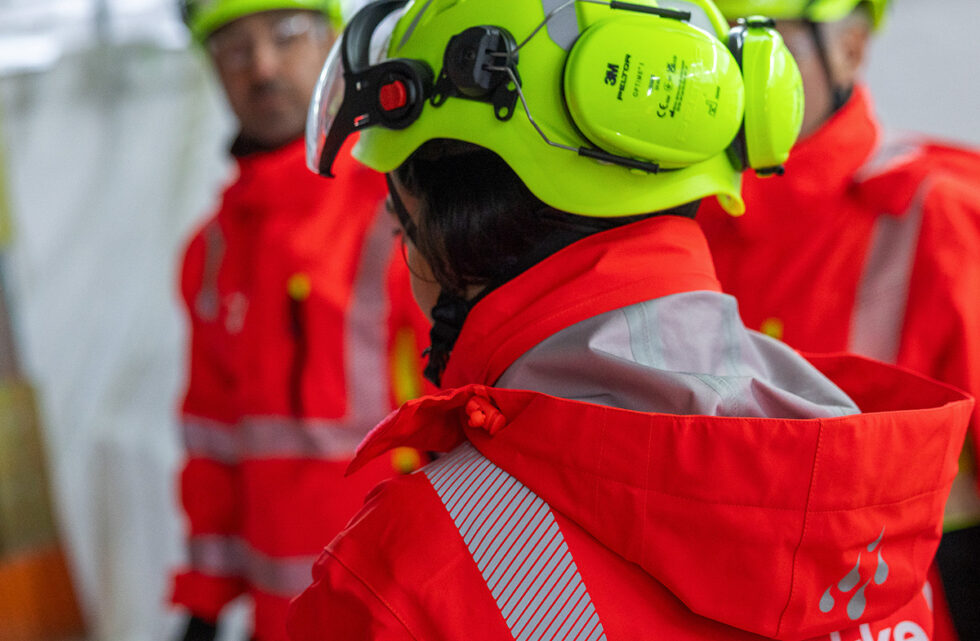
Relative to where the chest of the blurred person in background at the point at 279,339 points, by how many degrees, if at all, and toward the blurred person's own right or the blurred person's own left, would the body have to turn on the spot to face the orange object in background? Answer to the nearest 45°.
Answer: approximately 90° to the blurred person's own right

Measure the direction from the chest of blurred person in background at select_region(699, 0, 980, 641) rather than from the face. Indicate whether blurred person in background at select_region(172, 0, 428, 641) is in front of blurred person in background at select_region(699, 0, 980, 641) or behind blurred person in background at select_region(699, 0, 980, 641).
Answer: in front

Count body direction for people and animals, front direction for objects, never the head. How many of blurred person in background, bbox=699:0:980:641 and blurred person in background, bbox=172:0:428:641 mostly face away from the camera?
0

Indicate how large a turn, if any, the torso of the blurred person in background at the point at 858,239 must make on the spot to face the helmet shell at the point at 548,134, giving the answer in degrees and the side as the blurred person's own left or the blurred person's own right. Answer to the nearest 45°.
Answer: approximately 45° to the blurred person's own left

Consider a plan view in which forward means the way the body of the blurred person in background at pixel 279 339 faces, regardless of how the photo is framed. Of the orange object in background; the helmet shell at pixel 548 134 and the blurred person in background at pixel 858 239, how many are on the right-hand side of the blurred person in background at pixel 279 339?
1

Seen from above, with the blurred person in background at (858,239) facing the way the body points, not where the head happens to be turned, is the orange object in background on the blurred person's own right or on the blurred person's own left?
on the blurred person's own right

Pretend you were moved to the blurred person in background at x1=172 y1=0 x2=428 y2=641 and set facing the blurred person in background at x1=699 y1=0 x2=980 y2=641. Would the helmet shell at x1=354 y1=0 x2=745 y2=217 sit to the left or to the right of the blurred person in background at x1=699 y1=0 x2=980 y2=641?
right

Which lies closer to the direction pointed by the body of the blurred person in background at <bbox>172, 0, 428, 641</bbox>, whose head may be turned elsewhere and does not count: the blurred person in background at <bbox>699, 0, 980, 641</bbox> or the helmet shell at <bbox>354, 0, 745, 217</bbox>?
the helmet shell

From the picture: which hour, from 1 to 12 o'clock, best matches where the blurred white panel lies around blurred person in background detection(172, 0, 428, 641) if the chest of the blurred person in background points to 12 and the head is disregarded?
The blurred white panel is roughly at 4 o'clock from the blurred person in background.
